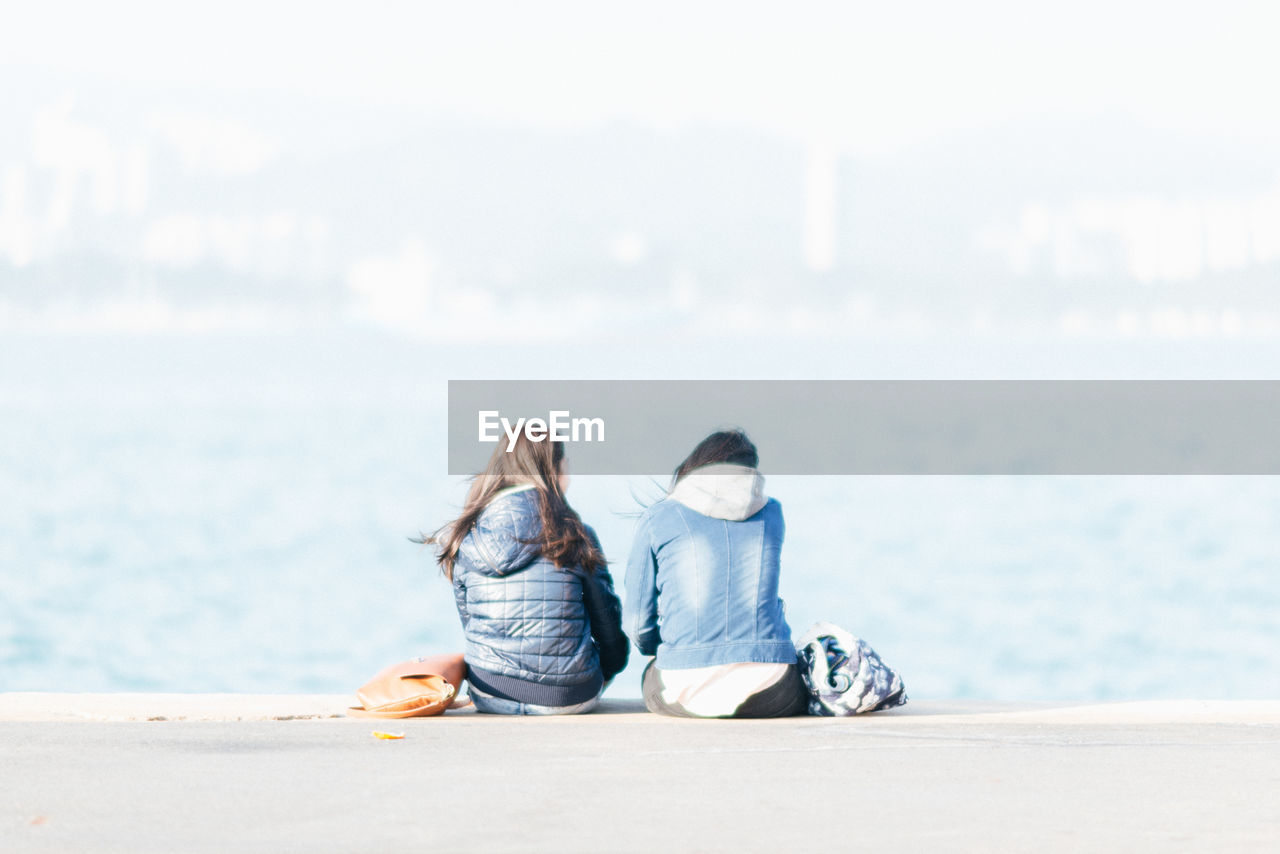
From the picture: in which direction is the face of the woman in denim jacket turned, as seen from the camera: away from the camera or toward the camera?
away from the camera

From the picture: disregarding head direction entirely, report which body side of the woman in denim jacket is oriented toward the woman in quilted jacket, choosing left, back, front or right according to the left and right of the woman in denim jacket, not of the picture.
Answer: left

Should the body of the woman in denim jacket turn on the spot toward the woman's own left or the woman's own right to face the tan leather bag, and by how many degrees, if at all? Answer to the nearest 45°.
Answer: approximately 90° to the woman's own left

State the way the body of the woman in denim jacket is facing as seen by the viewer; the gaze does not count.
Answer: away from the camera
